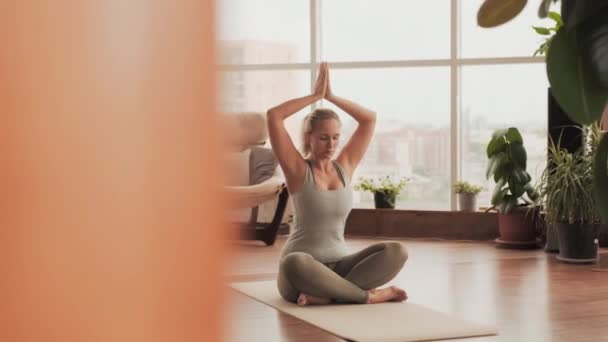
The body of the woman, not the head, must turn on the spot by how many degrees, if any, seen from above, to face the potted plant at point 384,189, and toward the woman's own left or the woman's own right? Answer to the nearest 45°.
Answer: approximately 135° to the woman's own left

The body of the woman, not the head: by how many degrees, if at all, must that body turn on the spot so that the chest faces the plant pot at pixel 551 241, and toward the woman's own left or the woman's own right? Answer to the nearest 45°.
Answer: approximately 90° to the woman's own left

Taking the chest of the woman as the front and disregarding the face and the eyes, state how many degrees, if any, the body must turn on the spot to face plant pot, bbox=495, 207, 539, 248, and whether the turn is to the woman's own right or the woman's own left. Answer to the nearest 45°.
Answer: approximately 90° to the woman's own left

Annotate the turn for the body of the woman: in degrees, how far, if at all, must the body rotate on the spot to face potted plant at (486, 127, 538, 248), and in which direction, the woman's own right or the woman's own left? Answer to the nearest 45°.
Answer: approximately 90° to the woman's own left

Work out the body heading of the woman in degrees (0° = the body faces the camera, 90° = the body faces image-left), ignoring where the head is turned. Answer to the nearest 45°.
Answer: approximately 315°

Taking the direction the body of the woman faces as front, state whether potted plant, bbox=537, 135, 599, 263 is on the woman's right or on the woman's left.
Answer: on the woman's left
